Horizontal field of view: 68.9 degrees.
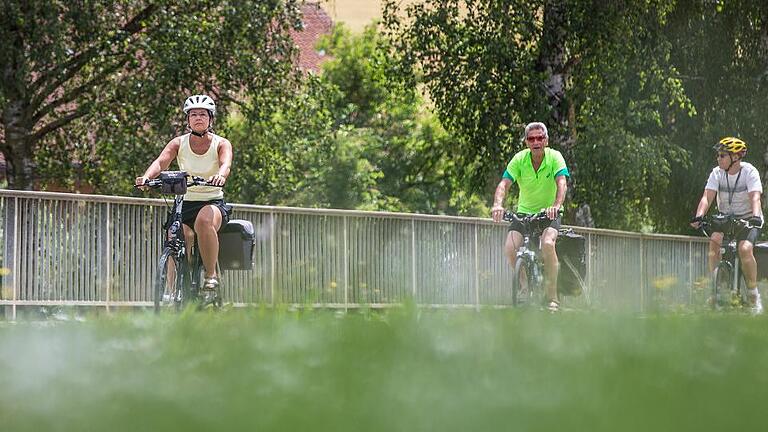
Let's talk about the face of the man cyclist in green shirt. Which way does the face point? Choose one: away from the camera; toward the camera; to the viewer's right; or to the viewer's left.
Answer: toward the camera

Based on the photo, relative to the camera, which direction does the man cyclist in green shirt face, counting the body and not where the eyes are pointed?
toward the camera

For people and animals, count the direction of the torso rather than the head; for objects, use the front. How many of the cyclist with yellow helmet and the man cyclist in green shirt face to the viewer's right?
0

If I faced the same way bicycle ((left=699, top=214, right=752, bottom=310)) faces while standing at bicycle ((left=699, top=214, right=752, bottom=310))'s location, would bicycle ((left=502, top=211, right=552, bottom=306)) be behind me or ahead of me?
ahead

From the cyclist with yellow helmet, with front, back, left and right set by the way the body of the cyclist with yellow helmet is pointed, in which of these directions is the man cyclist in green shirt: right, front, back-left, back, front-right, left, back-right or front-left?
front

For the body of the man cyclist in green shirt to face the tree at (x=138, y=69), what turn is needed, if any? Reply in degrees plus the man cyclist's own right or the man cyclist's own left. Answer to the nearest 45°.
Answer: approximately 135° to the man cyclist's own right

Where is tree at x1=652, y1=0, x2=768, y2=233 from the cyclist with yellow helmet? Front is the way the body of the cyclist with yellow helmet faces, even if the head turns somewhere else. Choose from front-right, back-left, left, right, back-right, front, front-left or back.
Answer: back-right

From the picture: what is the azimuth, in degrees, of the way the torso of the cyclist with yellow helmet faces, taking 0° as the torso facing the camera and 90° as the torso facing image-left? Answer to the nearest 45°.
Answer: approximately 45°

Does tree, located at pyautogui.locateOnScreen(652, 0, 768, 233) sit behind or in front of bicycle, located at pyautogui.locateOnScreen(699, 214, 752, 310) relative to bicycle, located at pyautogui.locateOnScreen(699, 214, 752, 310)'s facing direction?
behind

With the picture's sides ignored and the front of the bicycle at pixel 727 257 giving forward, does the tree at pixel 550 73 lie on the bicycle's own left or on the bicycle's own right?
on the bicycle's own right

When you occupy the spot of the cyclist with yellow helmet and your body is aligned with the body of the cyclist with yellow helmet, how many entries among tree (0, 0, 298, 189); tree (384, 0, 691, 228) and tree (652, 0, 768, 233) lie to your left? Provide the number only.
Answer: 0
